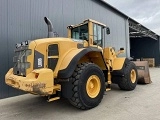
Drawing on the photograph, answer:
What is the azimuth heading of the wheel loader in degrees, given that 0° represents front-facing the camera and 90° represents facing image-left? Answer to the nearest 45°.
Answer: approximately 225°

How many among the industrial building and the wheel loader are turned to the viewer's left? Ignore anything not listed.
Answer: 0
